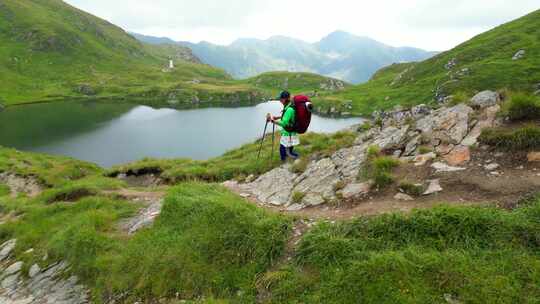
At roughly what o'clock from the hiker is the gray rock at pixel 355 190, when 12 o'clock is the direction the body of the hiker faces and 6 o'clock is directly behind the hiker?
The gray rock is roughly at 8 o'clock from the hiker.

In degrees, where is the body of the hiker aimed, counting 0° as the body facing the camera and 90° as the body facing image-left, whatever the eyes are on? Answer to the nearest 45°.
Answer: approximately 90°

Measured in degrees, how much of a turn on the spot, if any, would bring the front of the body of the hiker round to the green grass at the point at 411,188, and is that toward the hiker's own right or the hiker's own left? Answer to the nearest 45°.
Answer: approximately 135° to the hiker's own left

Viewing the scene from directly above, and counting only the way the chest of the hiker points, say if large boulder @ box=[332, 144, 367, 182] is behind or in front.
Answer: behind

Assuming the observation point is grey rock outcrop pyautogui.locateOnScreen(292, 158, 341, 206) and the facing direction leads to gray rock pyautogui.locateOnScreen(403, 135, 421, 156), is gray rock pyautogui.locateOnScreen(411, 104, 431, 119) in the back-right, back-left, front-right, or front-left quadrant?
front-left

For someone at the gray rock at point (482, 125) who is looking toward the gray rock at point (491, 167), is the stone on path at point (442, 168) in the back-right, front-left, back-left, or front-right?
front-right

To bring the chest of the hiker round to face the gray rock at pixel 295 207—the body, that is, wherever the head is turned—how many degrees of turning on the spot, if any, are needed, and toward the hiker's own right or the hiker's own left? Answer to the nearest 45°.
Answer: approximately 90° to the hiker's own left

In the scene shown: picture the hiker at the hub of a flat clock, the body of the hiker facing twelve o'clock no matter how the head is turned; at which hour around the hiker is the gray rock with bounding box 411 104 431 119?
The gray rock is roughly at 5 o'clock from the hiker.

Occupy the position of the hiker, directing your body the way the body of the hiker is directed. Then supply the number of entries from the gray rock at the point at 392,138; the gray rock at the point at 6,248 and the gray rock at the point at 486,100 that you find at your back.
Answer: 2

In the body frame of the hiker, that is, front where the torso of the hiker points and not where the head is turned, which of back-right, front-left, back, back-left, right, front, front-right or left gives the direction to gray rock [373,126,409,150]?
back

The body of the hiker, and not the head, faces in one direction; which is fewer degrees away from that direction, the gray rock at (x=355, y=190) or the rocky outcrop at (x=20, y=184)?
the rocky outcrop
